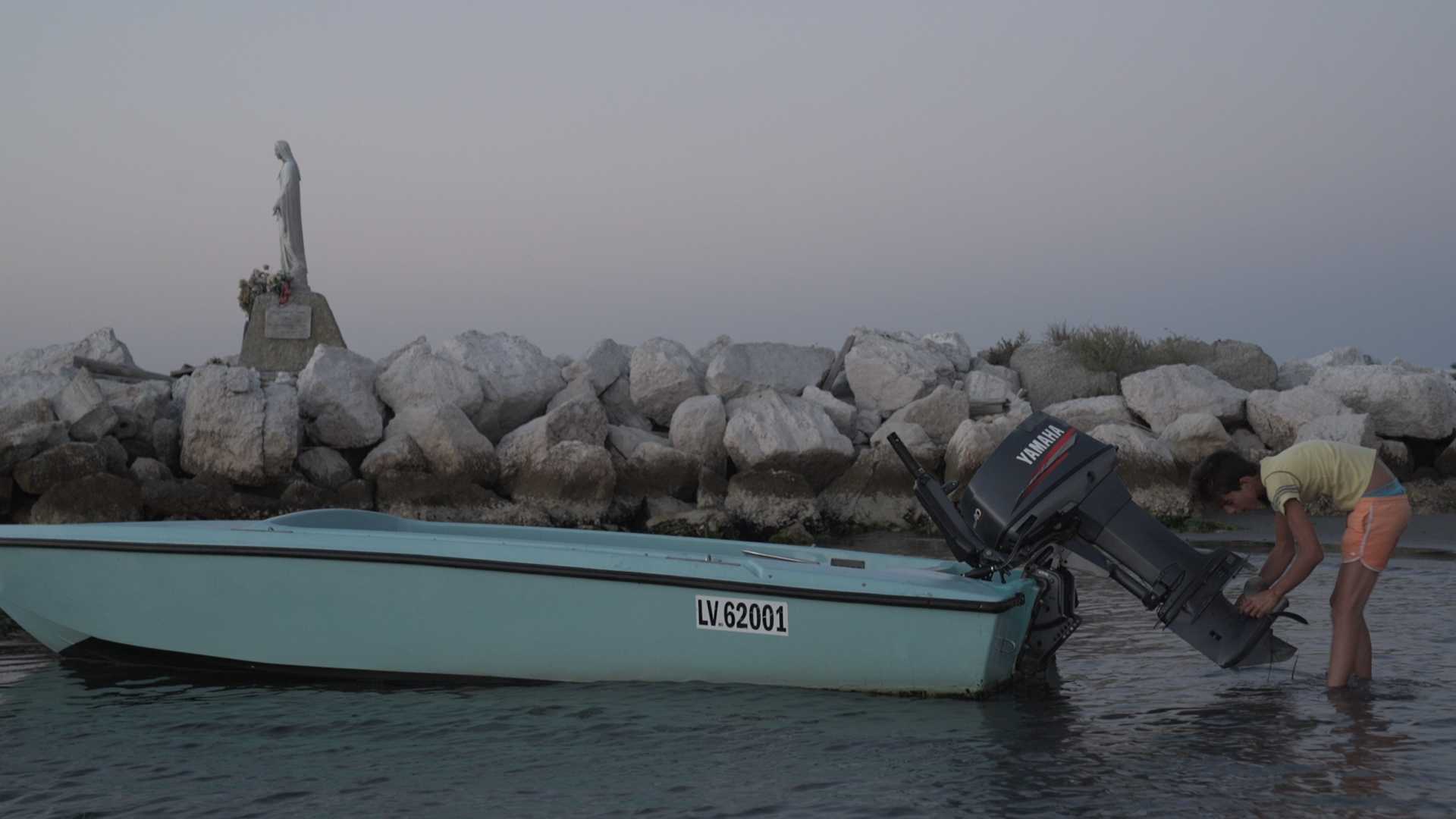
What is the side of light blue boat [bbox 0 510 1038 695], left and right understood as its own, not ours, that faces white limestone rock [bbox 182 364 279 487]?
right

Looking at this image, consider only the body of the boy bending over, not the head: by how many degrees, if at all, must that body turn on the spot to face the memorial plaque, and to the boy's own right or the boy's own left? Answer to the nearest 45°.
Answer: approximately 45° to the boy's own right

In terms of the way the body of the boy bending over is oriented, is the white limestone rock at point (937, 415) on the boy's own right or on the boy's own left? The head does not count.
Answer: on the boy's own right

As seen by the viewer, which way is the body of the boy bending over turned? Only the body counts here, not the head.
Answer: to the viewer's left

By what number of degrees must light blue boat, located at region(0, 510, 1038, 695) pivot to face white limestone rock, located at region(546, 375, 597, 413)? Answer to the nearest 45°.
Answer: approximately 90° to its right

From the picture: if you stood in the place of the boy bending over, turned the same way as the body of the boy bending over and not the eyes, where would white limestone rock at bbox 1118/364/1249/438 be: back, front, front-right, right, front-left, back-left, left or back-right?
right

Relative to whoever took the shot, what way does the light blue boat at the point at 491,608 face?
facing to the left of the viewer

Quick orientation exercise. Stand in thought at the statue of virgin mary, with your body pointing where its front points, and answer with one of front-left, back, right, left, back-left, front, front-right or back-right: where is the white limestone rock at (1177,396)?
back-left

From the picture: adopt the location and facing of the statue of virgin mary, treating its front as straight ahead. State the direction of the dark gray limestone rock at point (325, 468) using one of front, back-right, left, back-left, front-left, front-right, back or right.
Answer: left

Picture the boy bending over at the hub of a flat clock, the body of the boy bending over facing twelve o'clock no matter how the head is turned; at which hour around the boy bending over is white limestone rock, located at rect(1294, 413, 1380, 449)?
The white limestone rock is roughly at 3 o'clock from the boy bending over.

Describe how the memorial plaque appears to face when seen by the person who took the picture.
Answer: facing the viewer

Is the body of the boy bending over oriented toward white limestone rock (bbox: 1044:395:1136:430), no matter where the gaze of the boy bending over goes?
no

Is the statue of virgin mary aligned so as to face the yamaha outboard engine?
no

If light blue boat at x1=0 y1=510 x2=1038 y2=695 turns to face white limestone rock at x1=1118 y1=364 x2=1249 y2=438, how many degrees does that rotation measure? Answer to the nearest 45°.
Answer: approximately 135° to its right

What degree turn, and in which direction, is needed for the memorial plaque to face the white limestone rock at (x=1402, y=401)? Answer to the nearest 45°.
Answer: approximately 45° to its left
